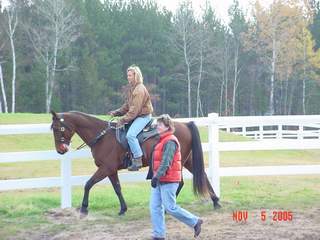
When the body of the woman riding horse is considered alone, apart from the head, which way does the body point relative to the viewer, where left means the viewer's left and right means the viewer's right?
facing to the left of the viewer

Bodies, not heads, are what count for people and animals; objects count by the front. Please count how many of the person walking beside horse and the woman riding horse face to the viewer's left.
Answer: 2

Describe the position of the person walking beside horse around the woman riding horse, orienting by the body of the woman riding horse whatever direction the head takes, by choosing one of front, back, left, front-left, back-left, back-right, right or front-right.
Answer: left

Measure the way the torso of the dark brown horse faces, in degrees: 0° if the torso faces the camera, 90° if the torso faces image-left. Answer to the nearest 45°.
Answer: approximately 90°

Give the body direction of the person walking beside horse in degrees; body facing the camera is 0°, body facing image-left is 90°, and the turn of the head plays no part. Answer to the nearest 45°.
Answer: approximately 90°

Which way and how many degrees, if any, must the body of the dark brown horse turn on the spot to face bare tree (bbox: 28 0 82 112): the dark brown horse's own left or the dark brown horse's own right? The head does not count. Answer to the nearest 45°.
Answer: approximately 90° to the dark brown horse's own right
